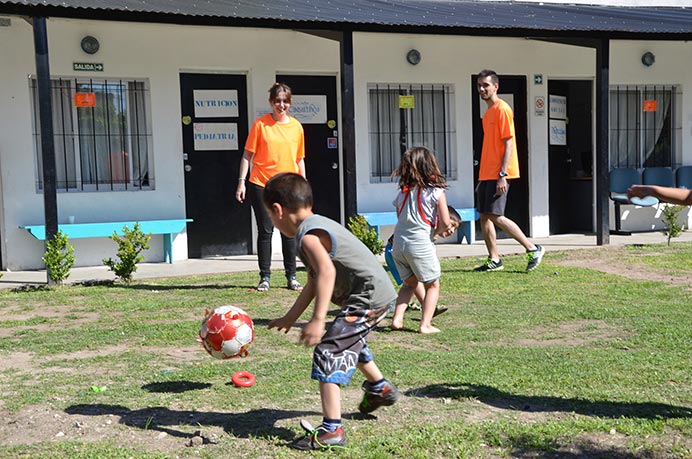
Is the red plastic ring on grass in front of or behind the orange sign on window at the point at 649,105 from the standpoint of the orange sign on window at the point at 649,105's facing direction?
in front

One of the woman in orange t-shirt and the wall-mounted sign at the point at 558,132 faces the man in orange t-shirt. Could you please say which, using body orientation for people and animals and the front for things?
the wall-mounted sign

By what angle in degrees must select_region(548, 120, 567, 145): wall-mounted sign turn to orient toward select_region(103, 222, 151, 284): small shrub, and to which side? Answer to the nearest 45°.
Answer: approximately 45° to its right

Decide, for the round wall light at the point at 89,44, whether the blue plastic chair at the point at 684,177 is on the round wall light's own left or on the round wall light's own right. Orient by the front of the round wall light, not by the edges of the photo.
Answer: on the round wall light's own left

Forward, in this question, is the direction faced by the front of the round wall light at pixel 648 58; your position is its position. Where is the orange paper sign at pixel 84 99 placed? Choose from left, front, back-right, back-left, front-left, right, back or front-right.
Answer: front-right

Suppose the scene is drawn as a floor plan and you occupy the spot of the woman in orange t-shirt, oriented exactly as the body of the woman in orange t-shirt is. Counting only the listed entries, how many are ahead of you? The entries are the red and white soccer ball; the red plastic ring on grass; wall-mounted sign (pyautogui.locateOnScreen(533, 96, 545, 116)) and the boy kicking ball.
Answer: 3

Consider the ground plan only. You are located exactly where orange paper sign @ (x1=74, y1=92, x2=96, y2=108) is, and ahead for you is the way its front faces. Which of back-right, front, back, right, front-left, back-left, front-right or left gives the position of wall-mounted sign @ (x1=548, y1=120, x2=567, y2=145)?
left

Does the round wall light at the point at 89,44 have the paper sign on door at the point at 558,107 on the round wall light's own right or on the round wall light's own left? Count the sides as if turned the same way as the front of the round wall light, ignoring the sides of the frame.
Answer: on the round wall light's own left

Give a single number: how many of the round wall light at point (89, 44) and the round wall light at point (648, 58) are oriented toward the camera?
2

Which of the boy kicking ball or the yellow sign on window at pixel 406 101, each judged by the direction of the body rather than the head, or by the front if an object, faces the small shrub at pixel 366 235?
the yellow sign on window

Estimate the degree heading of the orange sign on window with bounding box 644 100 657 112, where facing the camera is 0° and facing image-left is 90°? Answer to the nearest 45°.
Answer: approximately 0°

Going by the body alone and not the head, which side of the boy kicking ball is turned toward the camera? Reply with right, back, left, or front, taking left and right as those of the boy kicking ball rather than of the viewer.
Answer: left

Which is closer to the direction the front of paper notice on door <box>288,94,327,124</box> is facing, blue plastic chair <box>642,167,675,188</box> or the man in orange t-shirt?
the man in orange t-shirt
